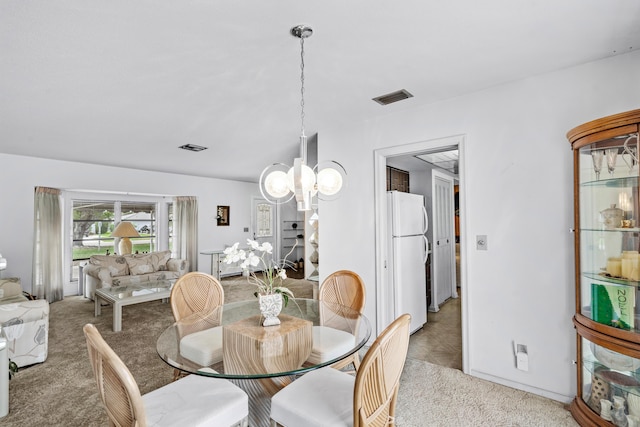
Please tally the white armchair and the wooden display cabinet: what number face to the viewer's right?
1

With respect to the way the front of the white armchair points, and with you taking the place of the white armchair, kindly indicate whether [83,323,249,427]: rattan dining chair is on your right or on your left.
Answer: on your right

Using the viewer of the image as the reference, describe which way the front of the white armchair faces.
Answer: facing to the right of the viewer

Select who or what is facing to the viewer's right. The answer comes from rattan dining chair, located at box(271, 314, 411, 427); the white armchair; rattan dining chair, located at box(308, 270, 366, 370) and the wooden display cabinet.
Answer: the white armchair

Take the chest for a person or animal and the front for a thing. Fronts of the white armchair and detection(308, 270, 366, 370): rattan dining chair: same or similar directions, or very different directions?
very different directions

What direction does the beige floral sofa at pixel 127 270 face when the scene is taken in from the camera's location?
facing the viewer and to the right of the viewer

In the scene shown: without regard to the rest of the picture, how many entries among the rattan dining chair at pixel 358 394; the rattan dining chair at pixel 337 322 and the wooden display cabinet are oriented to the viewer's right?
0

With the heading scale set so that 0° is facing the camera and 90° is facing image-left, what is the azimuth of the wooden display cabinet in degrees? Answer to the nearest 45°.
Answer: approximately 45°

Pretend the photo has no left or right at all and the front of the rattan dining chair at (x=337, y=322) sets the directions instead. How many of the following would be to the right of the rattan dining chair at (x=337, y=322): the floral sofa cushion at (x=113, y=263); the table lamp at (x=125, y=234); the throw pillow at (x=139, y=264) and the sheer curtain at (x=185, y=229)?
4

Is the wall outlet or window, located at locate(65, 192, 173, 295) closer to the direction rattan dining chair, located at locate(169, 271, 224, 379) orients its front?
the wall outlet

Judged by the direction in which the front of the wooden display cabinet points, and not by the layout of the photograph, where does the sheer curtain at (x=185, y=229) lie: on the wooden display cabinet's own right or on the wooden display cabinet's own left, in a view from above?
on the wooden display cabinet's own right

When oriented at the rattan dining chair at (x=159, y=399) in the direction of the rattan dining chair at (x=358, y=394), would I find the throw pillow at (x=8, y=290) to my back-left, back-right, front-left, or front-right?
back-left

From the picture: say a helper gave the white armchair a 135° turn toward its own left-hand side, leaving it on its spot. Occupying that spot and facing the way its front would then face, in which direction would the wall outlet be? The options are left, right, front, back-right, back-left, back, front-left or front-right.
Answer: back

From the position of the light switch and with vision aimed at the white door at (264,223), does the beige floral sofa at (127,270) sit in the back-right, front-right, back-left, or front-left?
front-left

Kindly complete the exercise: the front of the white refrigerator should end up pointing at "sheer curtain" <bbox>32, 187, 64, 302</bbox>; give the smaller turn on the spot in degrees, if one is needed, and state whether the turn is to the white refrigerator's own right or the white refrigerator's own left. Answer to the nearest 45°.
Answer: approximately 135° to the white refrigerator's own right

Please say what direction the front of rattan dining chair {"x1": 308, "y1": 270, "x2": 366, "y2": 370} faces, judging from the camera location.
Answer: facing the viewer and to the left of the viewer

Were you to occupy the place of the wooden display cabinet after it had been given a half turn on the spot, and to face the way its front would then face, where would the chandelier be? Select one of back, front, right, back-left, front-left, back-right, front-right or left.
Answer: back

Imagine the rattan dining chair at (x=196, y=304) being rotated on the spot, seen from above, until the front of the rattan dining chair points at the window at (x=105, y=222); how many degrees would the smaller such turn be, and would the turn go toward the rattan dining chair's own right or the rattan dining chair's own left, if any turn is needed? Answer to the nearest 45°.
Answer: approximately 135° to the rattan dining chair's own left

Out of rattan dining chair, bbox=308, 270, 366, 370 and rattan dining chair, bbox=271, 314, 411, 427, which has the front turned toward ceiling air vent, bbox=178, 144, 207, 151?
rattan dining chair, bbox=271, 314, 411, 427
